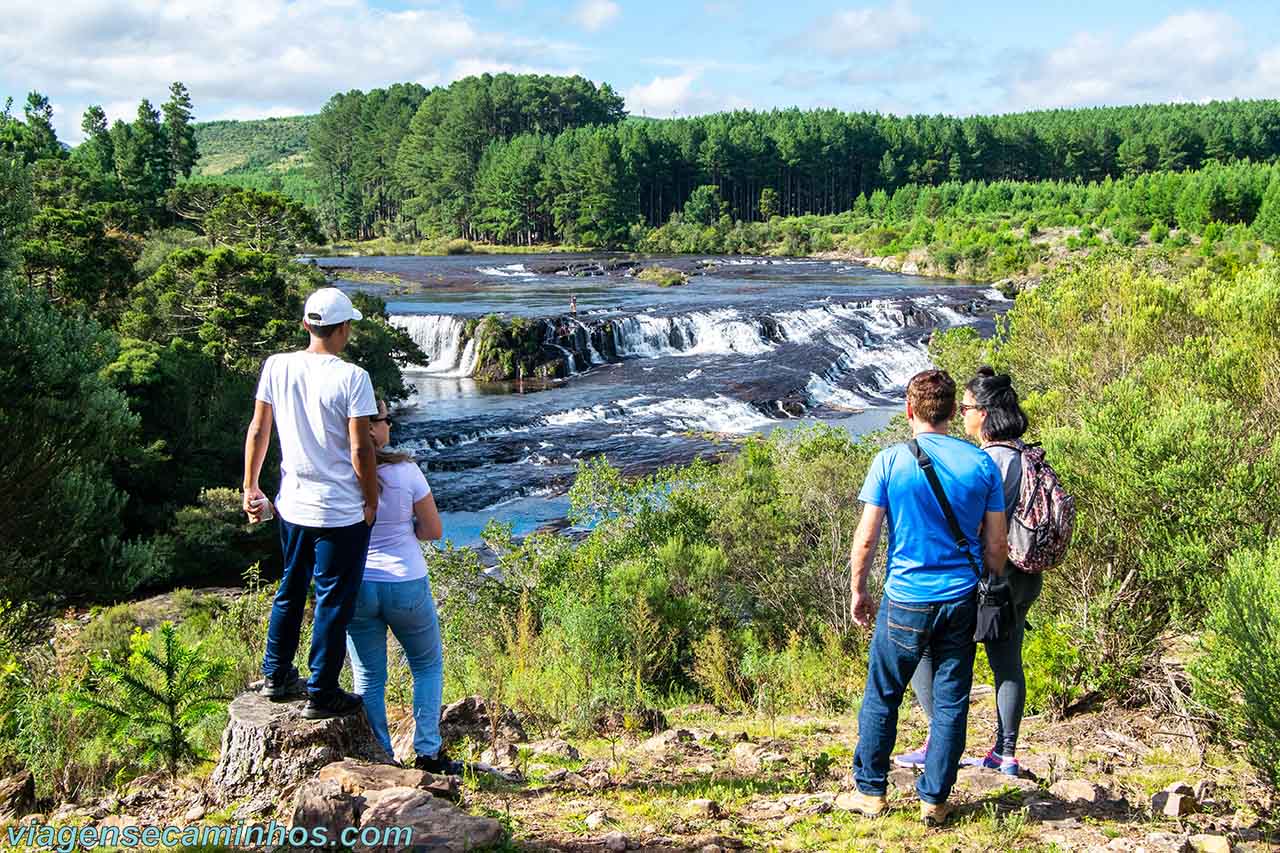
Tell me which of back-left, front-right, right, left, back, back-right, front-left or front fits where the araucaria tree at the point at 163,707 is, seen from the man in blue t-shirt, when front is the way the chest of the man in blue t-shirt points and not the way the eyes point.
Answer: left

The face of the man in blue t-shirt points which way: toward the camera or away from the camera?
away from the camera

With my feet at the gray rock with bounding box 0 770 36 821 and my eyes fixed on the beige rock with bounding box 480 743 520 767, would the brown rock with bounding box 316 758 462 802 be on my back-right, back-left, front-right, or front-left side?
front-right

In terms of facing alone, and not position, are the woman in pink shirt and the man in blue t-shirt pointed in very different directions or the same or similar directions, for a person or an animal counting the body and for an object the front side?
same or similar directions

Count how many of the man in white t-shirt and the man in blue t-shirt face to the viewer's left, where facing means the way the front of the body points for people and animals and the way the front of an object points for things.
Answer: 0

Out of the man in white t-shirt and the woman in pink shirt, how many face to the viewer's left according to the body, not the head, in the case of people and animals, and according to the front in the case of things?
0

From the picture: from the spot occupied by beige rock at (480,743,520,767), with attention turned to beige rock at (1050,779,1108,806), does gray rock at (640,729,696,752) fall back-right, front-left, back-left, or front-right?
front-left

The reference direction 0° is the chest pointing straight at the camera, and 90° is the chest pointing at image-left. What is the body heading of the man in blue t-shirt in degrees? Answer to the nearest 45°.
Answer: approximately 180°

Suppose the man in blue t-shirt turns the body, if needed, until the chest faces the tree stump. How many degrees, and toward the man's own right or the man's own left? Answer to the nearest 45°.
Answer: approximately 90° to the man's own left

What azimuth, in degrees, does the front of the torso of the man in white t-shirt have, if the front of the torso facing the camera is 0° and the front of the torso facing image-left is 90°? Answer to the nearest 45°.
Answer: approximately 225°

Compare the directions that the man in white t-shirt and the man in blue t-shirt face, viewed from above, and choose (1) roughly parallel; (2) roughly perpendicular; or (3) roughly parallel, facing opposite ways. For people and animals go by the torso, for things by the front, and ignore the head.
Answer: roughly parallel

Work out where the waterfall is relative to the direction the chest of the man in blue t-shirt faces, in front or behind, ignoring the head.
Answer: in front

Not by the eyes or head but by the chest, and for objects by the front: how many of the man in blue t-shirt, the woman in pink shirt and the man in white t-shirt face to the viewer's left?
0
